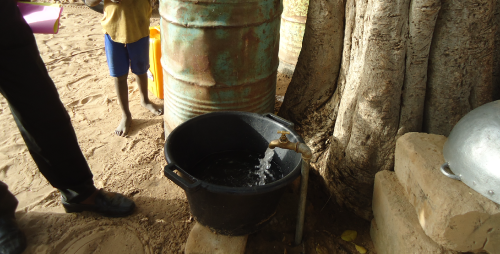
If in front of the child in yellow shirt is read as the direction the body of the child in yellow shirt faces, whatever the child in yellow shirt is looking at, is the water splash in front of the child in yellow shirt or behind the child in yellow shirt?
in front

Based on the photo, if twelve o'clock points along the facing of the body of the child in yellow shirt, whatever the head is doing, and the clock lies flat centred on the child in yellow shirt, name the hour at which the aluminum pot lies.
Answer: The aluminum pot is roughly at 11 o'clock from the child in yellow shirt.

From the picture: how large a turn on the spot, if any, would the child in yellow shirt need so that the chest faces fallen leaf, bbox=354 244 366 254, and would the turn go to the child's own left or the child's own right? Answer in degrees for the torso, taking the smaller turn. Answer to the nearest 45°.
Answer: approximately 45° to the child's own left

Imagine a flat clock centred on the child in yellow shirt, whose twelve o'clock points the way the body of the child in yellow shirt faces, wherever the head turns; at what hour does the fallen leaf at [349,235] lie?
The fallen leaf is roughly at 11 o'clock from the child in yellow shirt.

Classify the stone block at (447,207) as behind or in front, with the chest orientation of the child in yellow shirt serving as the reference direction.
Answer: in front

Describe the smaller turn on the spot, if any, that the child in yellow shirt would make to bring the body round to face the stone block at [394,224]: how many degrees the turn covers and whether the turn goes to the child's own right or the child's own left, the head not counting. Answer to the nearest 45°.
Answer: approximately 45° to the child's own left

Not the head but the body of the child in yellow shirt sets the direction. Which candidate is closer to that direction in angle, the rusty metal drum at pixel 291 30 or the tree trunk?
the tree trunk

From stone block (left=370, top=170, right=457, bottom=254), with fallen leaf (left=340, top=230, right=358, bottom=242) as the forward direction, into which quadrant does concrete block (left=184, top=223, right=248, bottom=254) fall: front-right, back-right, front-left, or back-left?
front-left

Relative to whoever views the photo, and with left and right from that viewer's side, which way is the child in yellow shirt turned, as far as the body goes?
facing the viewer

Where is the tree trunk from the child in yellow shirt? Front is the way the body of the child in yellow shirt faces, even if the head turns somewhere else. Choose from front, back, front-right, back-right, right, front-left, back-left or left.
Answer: front-left
